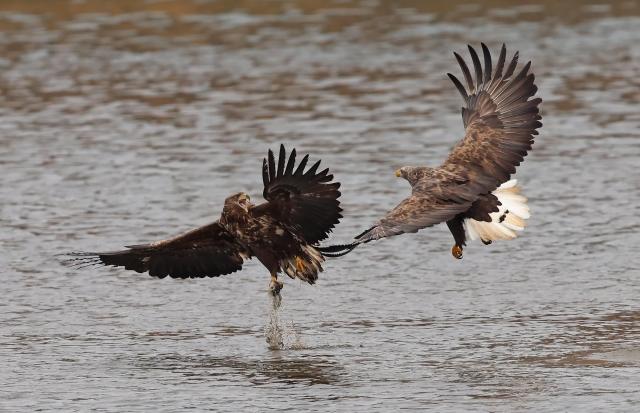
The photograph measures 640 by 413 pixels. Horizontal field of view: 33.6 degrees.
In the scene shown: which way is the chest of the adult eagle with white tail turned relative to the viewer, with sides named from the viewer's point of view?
facing away from the viewer and to the left of the viewer

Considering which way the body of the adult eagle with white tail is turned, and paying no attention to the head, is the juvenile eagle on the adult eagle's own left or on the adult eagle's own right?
on the adult eagle's own left

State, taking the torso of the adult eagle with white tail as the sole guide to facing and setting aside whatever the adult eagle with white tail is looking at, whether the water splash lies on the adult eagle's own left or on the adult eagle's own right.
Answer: on the adult eagle's own left
